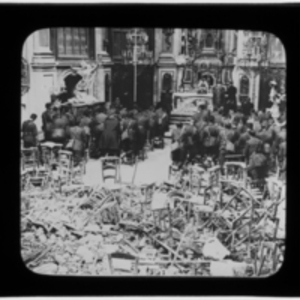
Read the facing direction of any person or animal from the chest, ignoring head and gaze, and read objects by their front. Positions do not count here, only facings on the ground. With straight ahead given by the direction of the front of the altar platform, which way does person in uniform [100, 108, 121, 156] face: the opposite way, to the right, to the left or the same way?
the opposite way

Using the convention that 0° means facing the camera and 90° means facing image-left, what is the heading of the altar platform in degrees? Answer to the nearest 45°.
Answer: approximately 0°

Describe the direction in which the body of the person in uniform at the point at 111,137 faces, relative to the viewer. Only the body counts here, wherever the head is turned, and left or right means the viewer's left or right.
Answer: facing away from the viewer
